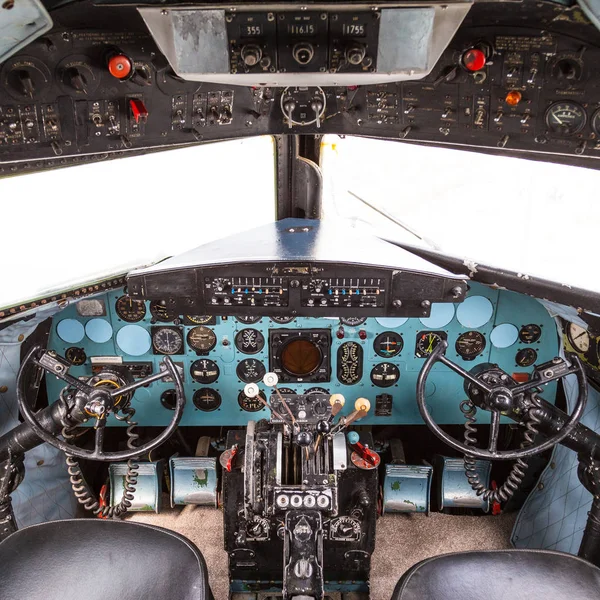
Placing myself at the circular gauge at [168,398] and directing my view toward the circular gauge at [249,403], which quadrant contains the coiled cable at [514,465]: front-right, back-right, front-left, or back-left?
front-right

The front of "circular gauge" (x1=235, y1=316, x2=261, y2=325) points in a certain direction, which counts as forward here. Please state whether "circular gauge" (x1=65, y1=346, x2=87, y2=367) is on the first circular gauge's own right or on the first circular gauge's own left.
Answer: on the first circular gauge's own right

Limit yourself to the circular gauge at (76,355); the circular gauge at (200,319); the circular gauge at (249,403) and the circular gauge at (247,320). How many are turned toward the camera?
4

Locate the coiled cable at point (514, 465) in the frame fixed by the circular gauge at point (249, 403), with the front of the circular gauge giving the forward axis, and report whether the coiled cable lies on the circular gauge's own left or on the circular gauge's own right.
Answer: on the circular gauge's own left

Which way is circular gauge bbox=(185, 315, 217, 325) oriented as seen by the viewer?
toward the camera

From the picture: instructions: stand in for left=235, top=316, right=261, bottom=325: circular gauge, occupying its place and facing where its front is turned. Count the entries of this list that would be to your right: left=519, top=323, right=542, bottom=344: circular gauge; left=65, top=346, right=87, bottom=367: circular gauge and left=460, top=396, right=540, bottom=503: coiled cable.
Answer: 1

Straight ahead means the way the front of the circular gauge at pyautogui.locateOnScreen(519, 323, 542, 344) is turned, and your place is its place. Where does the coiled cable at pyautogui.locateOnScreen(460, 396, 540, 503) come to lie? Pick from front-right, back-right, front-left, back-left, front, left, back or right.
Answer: front

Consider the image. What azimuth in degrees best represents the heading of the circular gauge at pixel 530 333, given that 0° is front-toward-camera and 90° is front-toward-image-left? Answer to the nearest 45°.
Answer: approximately 0°

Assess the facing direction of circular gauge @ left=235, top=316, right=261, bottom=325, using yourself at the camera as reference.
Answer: facing the viewer

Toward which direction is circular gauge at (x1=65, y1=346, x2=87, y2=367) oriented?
toward the camera

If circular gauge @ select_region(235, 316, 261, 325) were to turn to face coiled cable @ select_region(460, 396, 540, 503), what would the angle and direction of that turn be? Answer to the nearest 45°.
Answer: approximately 45° to its left

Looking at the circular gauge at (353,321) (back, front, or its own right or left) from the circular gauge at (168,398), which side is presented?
right

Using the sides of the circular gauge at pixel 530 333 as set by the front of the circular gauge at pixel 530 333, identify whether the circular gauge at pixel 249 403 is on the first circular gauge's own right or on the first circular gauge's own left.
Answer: on the first circular gauge's own right
